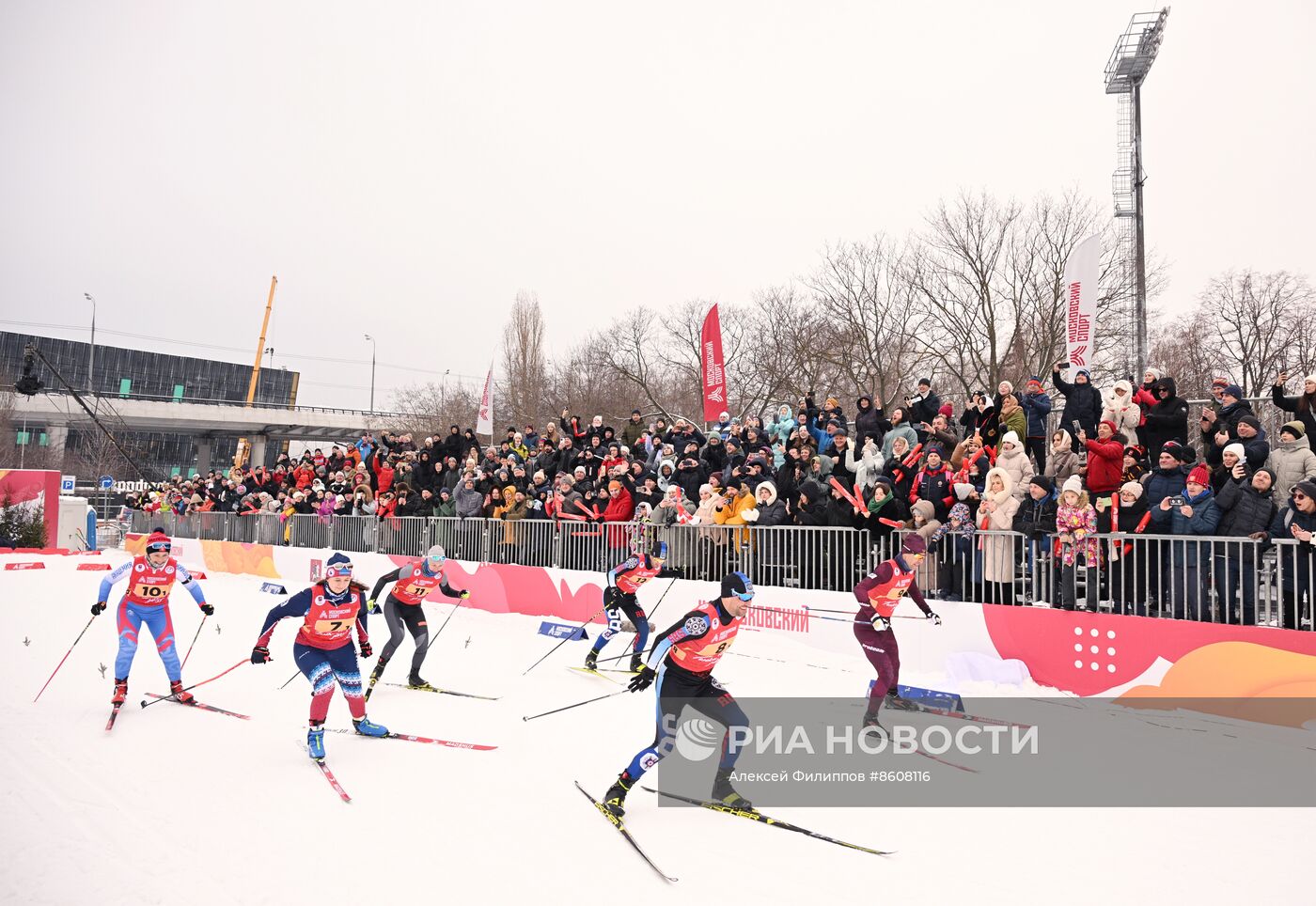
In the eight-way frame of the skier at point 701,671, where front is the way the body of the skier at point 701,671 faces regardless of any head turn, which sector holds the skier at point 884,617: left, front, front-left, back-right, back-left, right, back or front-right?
left

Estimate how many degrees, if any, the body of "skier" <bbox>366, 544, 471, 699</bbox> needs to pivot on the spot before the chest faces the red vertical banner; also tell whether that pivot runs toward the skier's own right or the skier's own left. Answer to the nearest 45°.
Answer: approximately 90° to the skier's own left

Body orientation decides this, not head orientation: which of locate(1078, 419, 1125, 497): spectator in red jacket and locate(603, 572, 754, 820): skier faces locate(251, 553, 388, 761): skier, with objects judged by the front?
the spectator in red jacket

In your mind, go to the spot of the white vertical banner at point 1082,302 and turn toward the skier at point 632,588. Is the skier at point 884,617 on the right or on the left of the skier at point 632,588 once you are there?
left

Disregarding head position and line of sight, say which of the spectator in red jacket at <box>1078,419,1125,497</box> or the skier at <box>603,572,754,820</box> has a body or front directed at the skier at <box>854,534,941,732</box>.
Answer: the spectator in red jacket

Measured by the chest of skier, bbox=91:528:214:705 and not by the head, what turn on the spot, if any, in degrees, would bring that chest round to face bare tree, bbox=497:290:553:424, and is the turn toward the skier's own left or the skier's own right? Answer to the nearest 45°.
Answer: approximately 135° to the skier's own left
